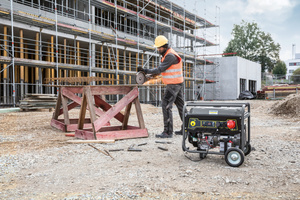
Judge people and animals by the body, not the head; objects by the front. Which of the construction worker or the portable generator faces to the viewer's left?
the construction worker

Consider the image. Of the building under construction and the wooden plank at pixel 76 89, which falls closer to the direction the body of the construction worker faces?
the wooden plank

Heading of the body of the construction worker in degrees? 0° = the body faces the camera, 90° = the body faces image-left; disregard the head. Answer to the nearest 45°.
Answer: approximately 90°

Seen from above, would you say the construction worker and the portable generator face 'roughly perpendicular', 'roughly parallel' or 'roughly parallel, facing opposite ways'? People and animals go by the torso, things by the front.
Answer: roughly perpendicular

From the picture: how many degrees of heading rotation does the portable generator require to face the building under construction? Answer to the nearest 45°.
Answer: approximately 135° to its right

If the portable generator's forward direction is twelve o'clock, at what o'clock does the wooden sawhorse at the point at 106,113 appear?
The wooden sawhorse is roughly at 4 o'clock from the portable generator.

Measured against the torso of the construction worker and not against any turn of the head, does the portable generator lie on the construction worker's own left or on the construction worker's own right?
on the construction worker's own left

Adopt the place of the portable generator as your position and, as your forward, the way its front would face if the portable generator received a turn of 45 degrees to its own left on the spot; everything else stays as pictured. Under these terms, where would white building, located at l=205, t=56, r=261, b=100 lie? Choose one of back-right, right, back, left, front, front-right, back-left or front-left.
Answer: back-left

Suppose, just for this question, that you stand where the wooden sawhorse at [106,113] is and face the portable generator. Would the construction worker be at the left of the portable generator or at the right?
left

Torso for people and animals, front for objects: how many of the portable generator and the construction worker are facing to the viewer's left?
1

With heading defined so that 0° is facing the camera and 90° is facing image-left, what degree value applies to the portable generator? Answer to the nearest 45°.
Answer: approximately 0°

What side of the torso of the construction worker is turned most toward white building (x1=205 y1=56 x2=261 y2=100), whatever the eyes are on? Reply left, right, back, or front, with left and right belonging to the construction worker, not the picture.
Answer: right

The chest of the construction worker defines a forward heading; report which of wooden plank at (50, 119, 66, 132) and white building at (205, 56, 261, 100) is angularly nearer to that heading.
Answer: the wooden plank
